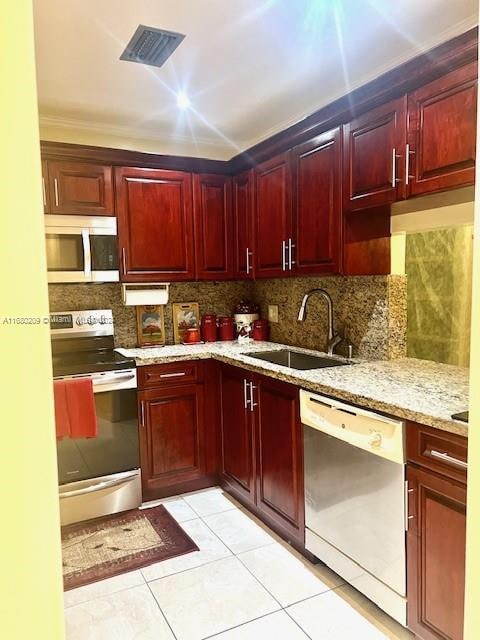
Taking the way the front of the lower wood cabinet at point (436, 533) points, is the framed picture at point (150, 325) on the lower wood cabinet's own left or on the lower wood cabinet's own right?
on the lower wood cabinet's own right

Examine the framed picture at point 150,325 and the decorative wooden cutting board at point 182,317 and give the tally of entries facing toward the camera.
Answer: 2

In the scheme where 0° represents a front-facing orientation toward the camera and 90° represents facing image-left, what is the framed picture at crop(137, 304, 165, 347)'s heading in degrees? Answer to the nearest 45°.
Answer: approximately 0°

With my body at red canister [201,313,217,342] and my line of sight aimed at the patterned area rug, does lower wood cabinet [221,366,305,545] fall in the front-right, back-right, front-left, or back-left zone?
front-left

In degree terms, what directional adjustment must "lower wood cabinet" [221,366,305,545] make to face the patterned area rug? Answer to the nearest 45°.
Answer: approximately 45° to its right

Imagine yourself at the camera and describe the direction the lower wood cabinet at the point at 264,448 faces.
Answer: facing the viewer and to the left of the viewer

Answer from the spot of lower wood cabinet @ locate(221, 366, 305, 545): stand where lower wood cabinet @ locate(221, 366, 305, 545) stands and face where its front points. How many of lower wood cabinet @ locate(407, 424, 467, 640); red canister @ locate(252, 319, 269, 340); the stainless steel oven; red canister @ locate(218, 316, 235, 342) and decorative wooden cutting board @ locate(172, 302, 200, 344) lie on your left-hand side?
1

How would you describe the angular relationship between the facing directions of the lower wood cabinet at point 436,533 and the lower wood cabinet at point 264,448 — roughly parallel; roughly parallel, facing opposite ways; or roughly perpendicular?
roughly parallel

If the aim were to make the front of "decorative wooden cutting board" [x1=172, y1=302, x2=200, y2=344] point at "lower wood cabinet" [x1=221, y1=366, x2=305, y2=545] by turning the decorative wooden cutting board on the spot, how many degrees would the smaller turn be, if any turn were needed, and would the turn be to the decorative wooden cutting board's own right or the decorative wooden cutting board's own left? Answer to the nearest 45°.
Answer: approximately 45° to the decorative wooden cutting board's own left

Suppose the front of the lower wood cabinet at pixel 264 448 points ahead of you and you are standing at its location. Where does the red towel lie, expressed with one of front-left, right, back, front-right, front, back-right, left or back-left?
front-right

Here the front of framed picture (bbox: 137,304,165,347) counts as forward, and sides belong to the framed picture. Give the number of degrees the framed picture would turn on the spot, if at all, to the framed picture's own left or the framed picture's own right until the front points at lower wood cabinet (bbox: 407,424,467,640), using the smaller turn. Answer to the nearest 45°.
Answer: approximately 45° to the framed picture's own left

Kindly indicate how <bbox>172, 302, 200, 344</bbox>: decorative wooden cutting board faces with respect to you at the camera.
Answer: facing the viewer

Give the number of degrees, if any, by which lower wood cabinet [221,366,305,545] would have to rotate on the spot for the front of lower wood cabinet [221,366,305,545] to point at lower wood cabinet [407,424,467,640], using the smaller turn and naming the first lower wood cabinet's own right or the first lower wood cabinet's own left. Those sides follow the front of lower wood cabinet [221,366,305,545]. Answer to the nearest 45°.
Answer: approximately 90° to the first lower wood cabinet's own left
